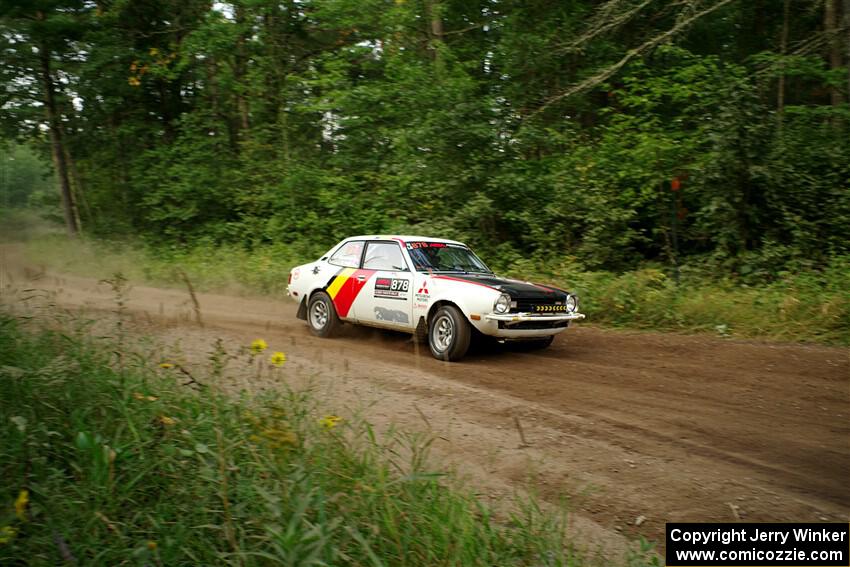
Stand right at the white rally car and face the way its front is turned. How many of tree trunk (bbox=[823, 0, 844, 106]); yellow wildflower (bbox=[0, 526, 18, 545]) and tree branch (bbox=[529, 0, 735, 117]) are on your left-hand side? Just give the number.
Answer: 2

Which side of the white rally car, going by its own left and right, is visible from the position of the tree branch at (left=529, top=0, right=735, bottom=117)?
left

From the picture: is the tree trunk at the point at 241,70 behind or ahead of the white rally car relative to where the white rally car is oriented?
behind

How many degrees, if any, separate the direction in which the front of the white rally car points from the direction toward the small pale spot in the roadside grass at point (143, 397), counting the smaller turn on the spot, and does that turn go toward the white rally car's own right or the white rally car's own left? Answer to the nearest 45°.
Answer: approximately 45° to the white rally car's own right

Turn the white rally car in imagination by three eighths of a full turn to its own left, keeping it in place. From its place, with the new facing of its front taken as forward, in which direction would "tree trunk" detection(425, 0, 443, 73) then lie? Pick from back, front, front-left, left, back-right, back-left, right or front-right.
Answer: front

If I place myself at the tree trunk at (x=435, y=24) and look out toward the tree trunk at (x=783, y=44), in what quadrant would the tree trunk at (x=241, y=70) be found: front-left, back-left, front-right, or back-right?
back-left

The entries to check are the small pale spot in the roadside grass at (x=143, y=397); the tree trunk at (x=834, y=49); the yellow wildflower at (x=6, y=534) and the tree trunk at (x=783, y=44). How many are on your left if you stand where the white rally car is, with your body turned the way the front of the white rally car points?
2

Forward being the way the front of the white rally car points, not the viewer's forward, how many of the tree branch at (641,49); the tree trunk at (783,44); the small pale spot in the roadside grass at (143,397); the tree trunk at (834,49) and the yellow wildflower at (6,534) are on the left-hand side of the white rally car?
3

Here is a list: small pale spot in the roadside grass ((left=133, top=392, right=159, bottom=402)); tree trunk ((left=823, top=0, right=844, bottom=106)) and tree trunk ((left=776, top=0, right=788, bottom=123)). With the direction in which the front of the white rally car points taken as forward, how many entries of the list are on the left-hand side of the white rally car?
2

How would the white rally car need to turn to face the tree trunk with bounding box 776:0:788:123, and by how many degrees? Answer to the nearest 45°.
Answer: approximately 90° to its left

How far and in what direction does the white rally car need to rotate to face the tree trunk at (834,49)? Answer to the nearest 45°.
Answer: approximately 90° to its left

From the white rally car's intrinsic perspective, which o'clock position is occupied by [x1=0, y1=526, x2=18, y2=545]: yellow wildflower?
The yellow wildflower is roughly at 2 o'clock from the white rally car.

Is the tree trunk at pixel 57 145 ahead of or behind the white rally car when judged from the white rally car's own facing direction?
behind
